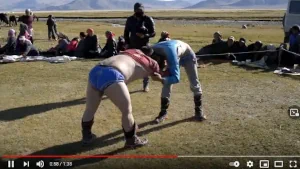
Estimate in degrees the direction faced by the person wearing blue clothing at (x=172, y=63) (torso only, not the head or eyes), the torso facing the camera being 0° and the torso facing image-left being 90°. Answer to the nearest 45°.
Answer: approximately 45°

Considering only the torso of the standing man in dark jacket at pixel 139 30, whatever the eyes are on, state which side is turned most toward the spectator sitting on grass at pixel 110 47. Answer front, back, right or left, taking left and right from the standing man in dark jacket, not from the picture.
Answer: back

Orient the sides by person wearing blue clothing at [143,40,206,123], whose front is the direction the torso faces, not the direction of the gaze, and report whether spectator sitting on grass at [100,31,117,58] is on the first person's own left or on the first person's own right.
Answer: on the first person's own right

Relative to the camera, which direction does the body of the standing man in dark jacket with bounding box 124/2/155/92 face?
toward the camera

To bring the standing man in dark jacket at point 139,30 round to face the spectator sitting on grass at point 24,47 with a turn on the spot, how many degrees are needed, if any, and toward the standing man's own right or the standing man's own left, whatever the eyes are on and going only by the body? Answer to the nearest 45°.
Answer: approximately 135° to the standing man's own right

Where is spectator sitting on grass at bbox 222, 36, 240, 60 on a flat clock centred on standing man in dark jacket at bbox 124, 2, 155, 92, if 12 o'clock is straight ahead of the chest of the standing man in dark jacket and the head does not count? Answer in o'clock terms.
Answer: The spectator sitting on grass is roughly at 7 o'clock from the standing man in dark jacket.

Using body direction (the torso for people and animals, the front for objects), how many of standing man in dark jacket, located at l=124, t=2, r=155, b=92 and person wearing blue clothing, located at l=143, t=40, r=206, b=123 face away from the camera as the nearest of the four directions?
0

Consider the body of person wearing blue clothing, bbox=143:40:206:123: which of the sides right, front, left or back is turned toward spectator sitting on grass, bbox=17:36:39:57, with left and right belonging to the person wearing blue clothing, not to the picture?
right

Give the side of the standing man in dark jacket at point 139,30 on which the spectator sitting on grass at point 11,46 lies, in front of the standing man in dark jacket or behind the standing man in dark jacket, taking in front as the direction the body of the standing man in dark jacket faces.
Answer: behind

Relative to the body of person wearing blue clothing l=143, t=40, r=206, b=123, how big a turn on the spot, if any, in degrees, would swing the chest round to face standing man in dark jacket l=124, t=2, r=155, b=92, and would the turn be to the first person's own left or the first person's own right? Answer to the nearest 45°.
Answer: approximately 135° to the first person's own right

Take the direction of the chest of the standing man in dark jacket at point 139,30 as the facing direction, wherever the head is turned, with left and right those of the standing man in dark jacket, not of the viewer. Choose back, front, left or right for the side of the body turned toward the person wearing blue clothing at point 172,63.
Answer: front

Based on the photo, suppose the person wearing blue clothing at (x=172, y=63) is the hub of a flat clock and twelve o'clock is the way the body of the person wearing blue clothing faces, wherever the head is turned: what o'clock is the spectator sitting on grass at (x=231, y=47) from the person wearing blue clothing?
The spectator sitting on grass is roughly at 5 o'clock from the person wearing blue clothing.
